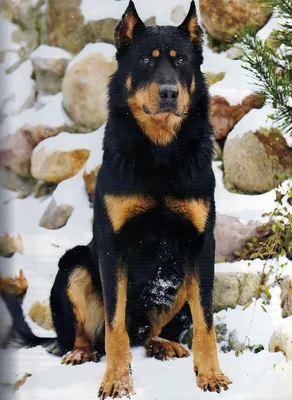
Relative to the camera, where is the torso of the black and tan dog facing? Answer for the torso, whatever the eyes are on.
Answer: toward the camera

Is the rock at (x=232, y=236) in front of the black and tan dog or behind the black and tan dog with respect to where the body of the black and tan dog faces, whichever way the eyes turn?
behind

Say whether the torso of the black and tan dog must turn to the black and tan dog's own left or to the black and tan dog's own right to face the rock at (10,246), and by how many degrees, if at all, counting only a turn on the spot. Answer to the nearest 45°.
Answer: approximately 135° to the black and tan dog's own right

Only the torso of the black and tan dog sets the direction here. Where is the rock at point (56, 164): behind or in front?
behind

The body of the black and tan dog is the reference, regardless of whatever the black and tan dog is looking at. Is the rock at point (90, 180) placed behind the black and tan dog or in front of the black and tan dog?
behind

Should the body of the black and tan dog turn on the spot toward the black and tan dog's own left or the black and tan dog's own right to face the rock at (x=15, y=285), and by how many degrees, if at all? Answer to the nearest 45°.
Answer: approximately 135° to the black and tan dog's own right

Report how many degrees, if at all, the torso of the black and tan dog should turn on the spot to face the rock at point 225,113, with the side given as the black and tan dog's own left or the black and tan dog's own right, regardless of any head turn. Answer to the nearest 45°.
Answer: approximately 180°
